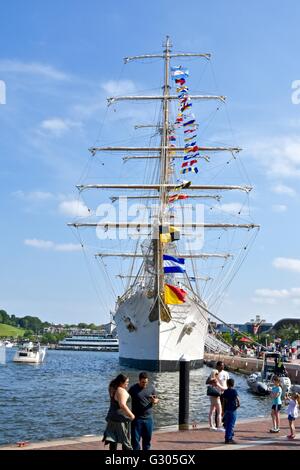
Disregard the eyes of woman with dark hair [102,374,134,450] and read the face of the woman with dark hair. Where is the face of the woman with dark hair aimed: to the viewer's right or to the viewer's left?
to the viewer's right

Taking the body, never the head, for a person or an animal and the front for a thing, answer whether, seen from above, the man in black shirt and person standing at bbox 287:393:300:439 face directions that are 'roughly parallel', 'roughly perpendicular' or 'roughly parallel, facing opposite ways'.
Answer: roughly perpendicular

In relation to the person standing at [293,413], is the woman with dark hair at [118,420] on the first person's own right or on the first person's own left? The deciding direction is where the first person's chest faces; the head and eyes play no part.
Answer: on the first person's own left

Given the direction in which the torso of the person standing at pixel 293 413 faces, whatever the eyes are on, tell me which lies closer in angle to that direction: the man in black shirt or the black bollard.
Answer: the black bollard

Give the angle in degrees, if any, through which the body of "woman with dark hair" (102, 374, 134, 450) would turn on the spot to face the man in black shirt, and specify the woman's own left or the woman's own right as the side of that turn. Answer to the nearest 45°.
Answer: approximately 45° to the woman's own left
